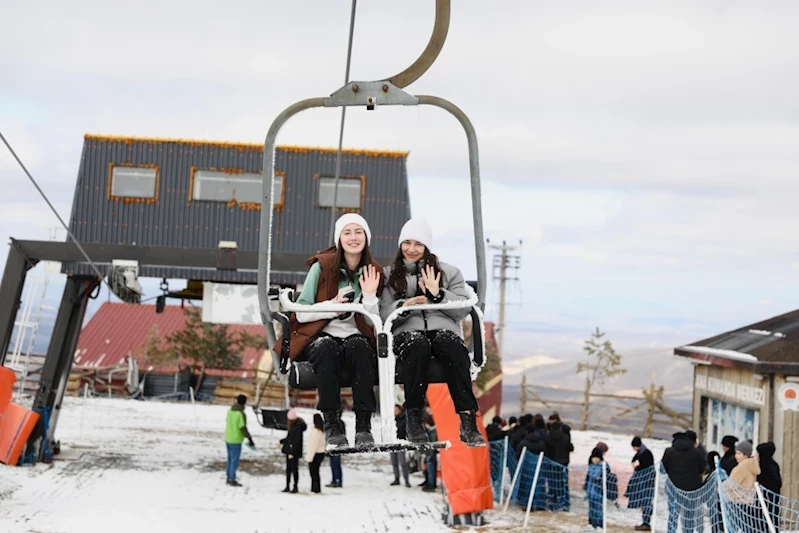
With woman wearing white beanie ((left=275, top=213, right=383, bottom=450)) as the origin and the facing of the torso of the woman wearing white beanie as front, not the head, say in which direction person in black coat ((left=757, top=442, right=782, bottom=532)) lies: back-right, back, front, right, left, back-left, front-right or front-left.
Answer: back-left

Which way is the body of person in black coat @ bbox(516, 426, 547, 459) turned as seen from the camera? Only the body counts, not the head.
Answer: away from the camera

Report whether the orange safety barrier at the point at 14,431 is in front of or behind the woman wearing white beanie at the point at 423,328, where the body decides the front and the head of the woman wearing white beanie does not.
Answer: behind

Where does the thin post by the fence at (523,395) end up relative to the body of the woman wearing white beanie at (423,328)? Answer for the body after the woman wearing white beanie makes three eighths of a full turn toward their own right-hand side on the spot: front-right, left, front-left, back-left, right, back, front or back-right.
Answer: front-right

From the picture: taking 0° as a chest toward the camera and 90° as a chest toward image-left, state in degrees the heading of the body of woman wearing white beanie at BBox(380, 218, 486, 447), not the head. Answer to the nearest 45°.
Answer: approximately 0°

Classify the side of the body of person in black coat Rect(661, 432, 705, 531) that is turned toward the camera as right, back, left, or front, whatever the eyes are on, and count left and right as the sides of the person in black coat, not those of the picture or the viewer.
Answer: back

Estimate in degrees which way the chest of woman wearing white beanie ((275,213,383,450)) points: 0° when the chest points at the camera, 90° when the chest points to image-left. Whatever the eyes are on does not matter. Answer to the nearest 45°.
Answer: approximately 0°
